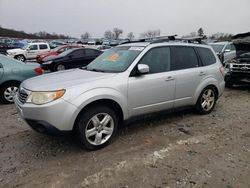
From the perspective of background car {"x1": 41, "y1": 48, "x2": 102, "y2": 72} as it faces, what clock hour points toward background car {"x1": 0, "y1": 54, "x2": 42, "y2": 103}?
background car {"x1": 0, "y1": 54, "x2": 42, "y2": 103} is roughly at 11 o'clock from background car {"x1": 41, "y1": 48, "x2": 102, "y2": 72}.

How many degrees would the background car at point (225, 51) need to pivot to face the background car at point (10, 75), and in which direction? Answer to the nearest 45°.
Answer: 0° — it already faces it

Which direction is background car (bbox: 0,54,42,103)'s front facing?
to the viewer's left

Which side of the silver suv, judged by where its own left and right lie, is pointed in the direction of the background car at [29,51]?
right

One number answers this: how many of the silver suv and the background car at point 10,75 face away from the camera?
0

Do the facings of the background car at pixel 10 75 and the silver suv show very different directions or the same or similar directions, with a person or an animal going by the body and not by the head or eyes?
same or similar directions

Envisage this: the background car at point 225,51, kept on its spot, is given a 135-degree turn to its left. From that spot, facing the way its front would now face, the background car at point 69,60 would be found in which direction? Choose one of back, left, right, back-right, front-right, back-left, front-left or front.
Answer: back

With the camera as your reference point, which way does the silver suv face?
facing the viewer and to the left of the viewer

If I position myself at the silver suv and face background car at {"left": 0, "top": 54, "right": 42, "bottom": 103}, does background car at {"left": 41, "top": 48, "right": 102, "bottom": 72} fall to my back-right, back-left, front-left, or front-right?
front-right

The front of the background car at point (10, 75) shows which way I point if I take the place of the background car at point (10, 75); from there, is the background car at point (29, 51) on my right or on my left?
on my right

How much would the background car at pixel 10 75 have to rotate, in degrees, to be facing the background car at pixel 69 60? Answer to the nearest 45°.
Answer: approximately 135° to its right
